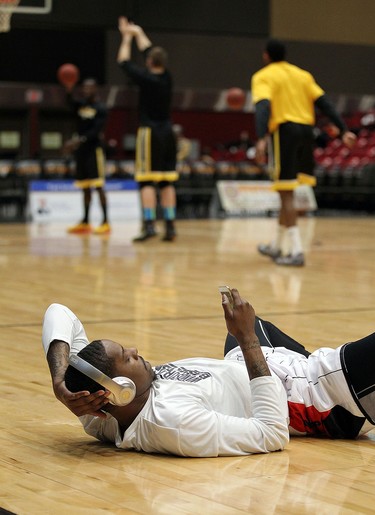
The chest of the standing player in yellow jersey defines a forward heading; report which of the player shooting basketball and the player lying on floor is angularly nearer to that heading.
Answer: the player shooting basketball

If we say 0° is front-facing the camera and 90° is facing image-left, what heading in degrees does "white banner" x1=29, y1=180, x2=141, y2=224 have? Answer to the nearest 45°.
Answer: approximately 0°

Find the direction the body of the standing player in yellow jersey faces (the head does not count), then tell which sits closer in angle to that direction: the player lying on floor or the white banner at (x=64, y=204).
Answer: the white banner

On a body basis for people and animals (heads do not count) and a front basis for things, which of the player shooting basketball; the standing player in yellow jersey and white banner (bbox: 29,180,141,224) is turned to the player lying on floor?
the white banner

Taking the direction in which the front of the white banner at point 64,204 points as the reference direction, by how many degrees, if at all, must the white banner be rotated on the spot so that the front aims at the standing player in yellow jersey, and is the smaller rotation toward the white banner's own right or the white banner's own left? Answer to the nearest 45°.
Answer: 0° — it already faces them

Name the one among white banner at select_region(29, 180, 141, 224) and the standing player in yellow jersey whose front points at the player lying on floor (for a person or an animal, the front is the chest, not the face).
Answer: the white banner

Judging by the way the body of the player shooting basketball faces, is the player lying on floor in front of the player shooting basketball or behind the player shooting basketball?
behind

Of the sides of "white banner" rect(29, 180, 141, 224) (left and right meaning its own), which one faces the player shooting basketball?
front

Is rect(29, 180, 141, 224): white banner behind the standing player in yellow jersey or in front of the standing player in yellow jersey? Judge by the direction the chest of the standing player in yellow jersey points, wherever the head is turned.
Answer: in front

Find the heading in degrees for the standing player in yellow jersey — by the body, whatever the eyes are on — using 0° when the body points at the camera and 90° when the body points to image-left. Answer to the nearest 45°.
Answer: approximately 135°

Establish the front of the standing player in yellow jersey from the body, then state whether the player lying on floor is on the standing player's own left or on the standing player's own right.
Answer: on the standing player's own left

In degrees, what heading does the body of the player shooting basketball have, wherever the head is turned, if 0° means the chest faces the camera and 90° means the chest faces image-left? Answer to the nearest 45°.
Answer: approximately 135°

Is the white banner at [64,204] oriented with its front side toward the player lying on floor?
yes

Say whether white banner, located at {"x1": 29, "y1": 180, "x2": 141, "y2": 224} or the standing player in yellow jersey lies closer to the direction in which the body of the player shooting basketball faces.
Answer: the white banner

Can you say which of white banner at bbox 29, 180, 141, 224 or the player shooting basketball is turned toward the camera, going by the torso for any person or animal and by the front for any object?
the white banner

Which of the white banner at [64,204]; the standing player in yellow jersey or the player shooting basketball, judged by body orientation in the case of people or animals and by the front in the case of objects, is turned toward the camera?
the white banner
